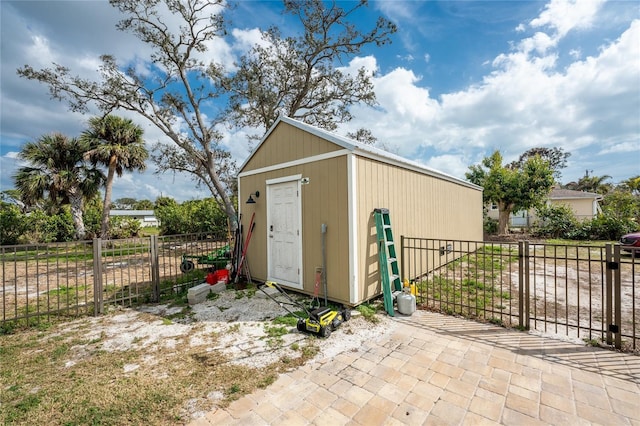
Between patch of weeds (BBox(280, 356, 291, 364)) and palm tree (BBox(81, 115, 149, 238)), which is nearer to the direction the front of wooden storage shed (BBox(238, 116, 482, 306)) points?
the patch of weeds

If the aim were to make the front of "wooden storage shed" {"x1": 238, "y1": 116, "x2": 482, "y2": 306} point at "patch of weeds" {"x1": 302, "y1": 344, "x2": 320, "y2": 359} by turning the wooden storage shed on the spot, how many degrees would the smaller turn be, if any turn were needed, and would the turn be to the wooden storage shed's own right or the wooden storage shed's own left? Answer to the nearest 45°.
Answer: approximately 45° to the wooden storage shed's own left

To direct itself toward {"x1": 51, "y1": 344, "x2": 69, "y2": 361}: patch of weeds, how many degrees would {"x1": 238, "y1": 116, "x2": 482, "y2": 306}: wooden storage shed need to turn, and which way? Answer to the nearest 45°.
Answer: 0° — it already faces it

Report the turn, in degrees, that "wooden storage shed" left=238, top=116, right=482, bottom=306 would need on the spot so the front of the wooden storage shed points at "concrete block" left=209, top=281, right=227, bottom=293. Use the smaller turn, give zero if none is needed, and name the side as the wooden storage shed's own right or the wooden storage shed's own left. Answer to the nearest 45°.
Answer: approximately 45° to the wooden storage shed's own right

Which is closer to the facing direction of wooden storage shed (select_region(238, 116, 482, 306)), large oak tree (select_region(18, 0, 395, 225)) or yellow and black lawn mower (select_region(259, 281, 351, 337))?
the yellow and black lawn mower

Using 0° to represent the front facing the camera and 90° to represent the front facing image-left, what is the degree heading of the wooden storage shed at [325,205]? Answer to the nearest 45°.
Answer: approximately 45°

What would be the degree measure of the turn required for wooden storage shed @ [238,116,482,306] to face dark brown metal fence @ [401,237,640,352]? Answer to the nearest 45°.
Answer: approximately 135° to its left

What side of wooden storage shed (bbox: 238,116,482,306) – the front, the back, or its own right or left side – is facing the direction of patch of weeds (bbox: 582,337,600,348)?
left

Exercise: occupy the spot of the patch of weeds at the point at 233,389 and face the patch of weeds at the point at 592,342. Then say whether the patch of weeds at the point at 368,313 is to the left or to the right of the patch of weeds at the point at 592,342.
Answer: left

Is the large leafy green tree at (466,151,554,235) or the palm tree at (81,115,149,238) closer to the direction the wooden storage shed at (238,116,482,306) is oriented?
the palm tree

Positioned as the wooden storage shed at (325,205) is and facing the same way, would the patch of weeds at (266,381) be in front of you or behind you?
in front

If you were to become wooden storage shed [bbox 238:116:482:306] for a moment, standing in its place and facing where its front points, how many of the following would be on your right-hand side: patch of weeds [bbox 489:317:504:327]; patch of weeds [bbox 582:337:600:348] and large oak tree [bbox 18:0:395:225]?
1

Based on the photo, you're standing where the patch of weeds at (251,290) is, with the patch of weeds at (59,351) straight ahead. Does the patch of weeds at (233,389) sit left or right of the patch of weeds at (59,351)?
left
